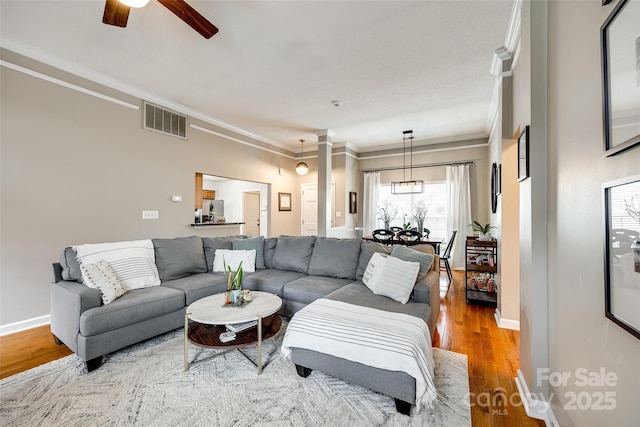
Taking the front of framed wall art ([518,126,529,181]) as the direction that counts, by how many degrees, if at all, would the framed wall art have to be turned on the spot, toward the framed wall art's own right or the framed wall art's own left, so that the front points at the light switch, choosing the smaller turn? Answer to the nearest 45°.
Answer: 0° — it already faces it

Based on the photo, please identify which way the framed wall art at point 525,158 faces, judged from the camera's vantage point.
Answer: facing to the left of the viewer

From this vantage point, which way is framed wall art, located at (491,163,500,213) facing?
to the viewer's left

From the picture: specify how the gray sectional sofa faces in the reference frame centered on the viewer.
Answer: facing the viewer

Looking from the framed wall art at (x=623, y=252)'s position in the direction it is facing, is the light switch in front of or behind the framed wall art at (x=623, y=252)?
in front

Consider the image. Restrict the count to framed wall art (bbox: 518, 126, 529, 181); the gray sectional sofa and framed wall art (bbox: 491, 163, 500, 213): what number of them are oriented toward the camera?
1

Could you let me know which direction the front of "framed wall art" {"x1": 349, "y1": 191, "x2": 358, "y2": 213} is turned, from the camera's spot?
facing the viewer and to the right of the viewer

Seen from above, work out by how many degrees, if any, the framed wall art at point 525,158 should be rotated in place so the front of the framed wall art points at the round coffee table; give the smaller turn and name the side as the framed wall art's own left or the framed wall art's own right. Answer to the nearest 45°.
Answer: approximately 45° to the framed wall art's own left

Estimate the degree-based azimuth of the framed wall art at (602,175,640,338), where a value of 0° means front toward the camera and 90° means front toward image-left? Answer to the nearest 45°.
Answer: approximately 45°

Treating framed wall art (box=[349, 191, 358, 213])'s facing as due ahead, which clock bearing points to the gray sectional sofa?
The gray sectional sofa is roughly at 2 o'clock from the framed wall art.

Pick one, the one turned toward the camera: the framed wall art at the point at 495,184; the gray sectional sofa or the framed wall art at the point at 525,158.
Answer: the gray sectional sofa

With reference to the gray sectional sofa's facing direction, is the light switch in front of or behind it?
behind

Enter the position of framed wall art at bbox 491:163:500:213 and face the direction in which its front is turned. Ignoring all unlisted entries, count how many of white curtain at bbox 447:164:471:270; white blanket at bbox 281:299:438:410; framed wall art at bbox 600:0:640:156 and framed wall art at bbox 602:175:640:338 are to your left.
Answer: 3

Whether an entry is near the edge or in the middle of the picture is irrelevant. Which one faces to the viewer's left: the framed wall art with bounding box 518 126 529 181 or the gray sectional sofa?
the framed wall art

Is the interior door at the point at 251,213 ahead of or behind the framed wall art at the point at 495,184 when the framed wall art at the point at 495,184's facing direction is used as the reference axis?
ahead

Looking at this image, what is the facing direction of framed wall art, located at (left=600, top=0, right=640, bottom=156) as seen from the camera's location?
facing the viewer and to the left of the viewer

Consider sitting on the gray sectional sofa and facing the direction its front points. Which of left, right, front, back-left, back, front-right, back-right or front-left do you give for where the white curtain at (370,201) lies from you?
back-left

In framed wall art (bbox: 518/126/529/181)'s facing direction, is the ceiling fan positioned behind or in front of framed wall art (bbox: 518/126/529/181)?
in front
